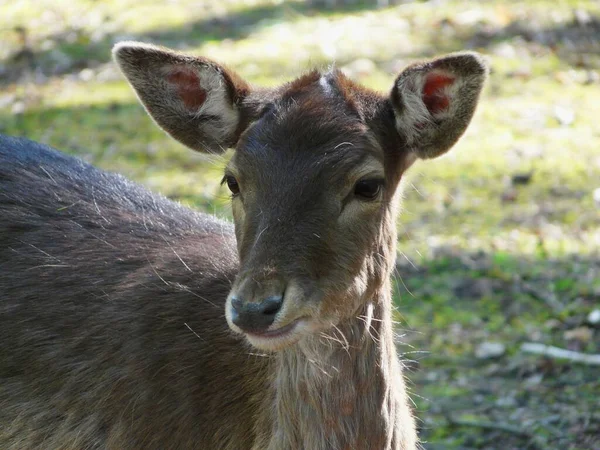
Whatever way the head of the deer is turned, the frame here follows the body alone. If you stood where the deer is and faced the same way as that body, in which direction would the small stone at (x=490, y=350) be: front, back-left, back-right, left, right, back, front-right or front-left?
left

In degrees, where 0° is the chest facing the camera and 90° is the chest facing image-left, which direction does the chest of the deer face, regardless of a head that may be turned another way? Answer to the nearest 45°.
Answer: approximately 315°

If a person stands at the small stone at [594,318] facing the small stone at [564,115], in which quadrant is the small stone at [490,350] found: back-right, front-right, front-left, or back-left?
back-left

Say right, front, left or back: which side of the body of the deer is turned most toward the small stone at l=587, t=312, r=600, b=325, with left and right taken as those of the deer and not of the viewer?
left
